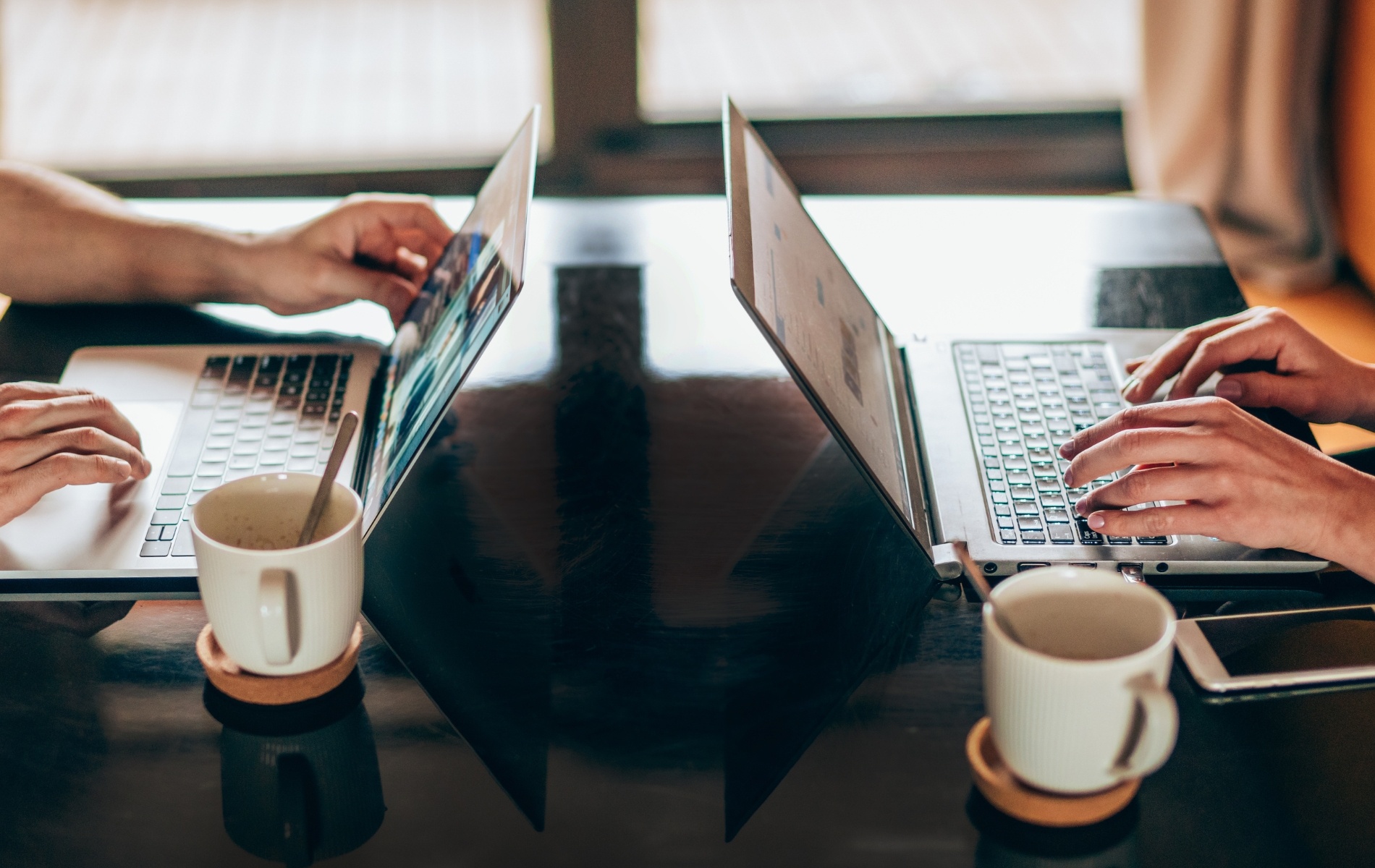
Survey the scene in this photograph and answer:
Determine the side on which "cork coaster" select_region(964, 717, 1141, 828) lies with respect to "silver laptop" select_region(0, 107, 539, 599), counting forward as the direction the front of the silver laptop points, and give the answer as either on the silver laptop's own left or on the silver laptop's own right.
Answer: on the silver laptop's own left

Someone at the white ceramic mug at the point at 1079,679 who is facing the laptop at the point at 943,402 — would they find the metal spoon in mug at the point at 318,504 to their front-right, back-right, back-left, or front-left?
front-left

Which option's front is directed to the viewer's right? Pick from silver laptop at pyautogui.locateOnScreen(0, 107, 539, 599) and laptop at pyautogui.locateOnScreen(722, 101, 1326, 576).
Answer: the laptop

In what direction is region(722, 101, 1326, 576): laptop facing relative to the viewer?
to the viewer's right

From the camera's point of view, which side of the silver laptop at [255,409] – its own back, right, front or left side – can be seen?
left

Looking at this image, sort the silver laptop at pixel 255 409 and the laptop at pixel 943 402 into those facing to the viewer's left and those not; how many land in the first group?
1
